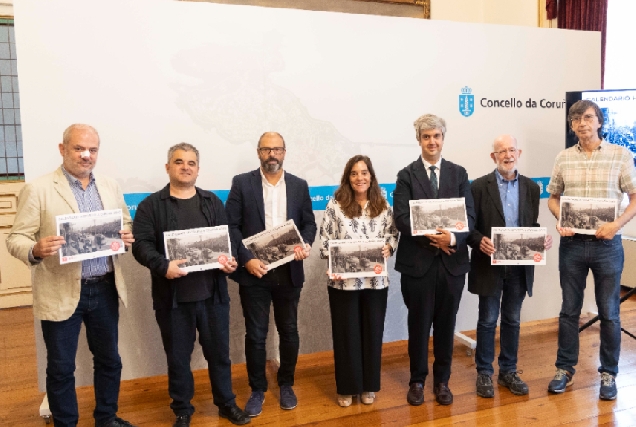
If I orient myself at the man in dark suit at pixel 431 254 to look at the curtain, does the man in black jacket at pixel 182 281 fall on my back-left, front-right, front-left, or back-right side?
back-left

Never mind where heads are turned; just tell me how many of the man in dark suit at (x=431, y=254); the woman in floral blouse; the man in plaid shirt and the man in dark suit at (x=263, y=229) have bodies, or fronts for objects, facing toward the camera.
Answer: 4

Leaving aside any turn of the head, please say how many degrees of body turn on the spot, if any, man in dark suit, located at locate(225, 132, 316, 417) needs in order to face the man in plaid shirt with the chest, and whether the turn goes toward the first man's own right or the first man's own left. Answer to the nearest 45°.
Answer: approximately 90° to the first man's own left

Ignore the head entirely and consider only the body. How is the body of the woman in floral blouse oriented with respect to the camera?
toward the camera

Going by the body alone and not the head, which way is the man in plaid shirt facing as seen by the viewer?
toward the camera

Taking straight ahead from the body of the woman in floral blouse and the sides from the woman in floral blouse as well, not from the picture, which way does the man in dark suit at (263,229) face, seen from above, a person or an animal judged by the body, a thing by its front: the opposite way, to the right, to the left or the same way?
the same way

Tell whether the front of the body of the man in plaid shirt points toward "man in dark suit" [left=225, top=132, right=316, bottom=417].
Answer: no

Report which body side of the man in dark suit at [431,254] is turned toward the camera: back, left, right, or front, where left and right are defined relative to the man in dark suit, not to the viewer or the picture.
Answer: front

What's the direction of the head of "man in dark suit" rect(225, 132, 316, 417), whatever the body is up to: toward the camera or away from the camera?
toward the camera

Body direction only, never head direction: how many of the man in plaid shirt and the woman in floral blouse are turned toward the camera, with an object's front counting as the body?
2

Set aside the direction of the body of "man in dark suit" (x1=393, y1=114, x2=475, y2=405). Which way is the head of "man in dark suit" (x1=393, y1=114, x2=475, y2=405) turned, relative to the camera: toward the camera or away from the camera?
toward the camera

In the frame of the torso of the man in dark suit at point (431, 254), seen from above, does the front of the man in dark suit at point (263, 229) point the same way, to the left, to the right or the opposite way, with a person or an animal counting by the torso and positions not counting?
the same way

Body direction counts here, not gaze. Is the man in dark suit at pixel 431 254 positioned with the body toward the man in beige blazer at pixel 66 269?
no

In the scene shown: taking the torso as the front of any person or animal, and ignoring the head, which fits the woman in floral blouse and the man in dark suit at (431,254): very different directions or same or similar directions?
same or similar directions

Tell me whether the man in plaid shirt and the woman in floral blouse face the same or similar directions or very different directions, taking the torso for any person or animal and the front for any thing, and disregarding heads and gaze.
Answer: same or similar directions

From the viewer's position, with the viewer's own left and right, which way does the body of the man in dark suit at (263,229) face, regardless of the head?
facing the viewer

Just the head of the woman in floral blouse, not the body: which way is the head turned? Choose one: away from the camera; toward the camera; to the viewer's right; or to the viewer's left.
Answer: toward the camera

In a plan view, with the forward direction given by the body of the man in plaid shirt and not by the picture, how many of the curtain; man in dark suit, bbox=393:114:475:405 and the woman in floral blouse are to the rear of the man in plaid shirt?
1

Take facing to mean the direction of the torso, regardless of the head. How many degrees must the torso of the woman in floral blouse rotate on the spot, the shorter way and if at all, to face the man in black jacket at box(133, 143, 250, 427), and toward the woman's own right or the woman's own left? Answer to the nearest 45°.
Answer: approximately 90° to the woman's own right

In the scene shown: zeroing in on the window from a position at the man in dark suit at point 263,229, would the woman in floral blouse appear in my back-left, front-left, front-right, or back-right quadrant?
back-right

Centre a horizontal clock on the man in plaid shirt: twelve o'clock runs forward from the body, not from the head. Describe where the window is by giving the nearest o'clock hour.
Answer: The window is roughly at 3 o'clock from the man in plaid shirt.
